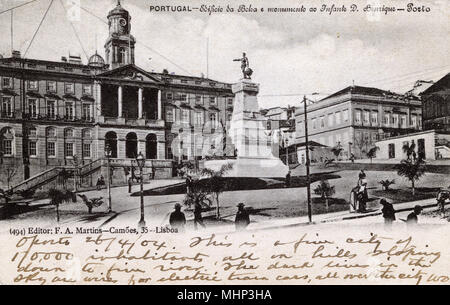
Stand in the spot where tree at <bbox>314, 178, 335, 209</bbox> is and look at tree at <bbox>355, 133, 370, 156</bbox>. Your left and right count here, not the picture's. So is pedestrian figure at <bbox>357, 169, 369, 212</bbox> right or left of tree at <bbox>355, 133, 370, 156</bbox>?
right

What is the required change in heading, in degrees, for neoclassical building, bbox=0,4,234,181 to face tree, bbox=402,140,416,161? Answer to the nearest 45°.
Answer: approximately 45° to its left

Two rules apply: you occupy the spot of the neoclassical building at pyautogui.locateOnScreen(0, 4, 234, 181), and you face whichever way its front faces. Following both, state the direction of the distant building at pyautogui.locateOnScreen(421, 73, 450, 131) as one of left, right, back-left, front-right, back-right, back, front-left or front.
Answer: front-left

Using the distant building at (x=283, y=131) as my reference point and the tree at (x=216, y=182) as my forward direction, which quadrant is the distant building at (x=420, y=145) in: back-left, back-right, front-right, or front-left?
front-left

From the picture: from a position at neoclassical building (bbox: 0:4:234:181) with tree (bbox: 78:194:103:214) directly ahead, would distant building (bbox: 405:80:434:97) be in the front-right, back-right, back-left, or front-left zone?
back-left

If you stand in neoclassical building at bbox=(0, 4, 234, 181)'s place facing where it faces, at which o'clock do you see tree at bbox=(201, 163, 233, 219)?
The tree is roughly at 11 o'clock from the neoclassical building.

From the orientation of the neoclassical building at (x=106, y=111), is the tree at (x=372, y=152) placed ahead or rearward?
ahead

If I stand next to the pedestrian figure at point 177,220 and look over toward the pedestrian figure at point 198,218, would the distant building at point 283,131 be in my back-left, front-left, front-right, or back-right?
front-left

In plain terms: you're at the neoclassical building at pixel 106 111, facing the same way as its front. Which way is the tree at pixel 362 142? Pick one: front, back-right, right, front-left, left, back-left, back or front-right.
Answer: front-left

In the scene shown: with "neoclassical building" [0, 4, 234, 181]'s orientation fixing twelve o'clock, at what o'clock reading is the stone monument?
The stone monument is roughly at 10 o'clock from the neoclassical building.

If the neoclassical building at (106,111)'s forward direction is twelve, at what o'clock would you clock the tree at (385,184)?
The tree is roughly at 11 o'clock from the neoclassical building.

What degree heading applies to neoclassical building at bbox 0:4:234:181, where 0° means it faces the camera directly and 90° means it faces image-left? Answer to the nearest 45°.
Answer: approximately 315°
